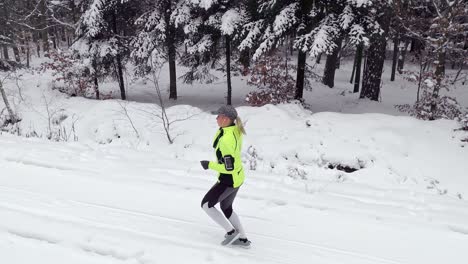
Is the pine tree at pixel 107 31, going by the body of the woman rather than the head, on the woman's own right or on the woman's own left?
on the woman's own right

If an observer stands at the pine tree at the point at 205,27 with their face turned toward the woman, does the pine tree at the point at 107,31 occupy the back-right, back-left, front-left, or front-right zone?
back-right

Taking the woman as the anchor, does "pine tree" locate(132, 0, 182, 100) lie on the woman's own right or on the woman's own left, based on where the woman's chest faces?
on the woman's own right

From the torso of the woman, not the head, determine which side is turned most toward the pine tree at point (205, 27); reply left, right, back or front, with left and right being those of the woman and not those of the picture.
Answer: right

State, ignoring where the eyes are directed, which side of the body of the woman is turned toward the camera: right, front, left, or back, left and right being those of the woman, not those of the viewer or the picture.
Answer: left

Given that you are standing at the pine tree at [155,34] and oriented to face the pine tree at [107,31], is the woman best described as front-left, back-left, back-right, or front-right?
back-left

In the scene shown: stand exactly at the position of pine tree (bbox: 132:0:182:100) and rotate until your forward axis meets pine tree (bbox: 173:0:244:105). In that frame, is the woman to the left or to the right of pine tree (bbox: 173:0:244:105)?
right
